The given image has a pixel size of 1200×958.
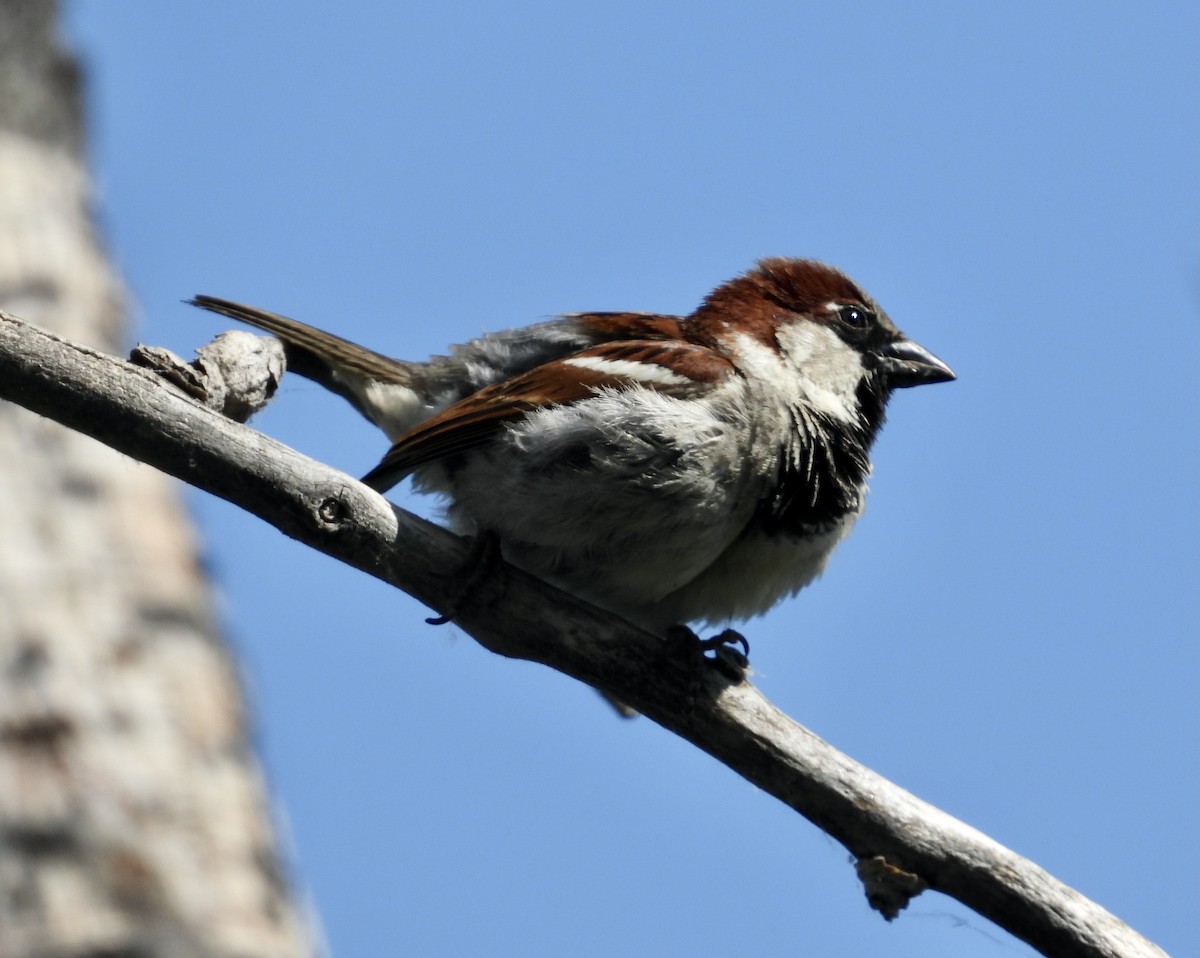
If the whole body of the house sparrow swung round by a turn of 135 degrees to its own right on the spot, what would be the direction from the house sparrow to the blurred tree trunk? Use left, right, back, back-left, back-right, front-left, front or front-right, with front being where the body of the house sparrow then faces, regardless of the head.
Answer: right

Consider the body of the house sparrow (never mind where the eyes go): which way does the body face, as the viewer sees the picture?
to the viewer's right
